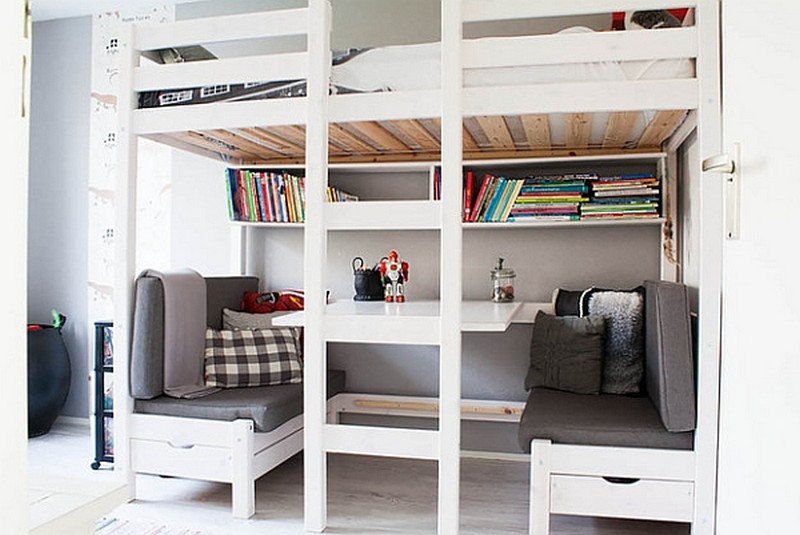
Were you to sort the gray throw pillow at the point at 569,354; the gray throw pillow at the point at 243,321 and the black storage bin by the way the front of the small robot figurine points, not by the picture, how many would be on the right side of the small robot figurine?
2

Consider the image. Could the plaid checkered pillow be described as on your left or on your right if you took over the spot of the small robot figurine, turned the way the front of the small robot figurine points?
on your right

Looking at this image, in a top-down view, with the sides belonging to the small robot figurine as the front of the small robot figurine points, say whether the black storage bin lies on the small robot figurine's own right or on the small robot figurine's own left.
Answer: on the small robot figurine's own right

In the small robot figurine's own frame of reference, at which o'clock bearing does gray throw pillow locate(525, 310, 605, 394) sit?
The gray throw pillow is roughly at 10 o'clock from the small robot figurine.

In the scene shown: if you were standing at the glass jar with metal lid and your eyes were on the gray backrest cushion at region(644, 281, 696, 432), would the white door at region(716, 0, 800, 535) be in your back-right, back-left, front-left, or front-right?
front-right

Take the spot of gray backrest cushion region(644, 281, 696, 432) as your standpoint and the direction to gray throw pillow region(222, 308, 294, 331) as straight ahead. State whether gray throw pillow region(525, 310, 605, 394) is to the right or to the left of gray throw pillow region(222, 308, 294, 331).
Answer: right

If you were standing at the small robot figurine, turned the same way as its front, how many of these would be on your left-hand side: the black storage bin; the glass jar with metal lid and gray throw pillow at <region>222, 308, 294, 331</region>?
1

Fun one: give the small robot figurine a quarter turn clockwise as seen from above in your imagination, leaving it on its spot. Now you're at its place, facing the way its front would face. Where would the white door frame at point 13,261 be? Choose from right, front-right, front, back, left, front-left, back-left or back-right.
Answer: left

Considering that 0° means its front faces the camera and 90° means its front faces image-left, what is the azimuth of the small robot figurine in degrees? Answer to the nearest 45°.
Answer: approximately 0°

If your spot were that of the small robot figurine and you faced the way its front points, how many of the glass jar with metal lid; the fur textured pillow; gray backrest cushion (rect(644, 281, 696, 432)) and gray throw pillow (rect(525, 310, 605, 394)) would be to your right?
0

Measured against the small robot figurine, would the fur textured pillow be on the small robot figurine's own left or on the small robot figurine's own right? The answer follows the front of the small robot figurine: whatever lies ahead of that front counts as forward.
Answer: on the small robot figurine's own left

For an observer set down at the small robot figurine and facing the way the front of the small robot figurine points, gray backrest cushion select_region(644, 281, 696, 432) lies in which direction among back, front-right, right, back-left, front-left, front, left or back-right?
front-left

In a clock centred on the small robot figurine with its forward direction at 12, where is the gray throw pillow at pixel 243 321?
The gray throw pillow is roughly at 3 o'clock from the small robot figurine.

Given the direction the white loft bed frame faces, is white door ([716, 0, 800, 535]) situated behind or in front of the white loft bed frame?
in front
